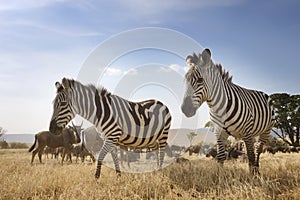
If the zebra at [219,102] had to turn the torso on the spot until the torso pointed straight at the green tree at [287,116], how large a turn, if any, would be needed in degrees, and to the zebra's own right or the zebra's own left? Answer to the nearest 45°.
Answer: approximately 135° to the zebra's own right

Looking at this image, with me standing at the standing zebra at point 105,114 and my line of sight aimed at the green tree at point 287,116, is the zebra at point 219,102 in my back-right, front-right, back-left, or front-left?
front-right

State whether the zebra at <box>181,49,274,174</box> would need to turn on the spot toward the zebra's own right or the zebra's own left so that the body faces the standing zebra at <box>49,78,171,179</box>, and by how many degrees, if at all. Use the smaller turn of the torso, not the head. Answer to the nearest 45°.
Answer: approximately 45° to the zebra's own right

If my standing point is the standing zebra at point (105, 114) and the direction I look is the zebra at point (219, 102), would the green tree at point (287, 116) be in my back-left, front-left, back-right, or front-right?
front-left

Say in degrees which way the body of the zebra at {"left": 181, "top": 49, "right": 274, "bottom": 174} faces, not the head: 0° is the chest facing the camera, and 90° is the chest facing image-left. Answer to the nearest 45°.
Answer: approximately 45°

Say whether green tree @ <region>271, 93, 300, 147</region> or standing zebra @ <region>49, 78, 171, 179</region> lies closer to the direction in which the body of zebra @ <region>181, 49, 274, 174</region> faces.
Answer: the standing zebra

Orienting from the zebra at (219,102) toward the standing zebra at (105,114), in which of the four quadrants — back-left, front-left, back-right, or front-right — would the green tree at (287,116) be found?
back-right
